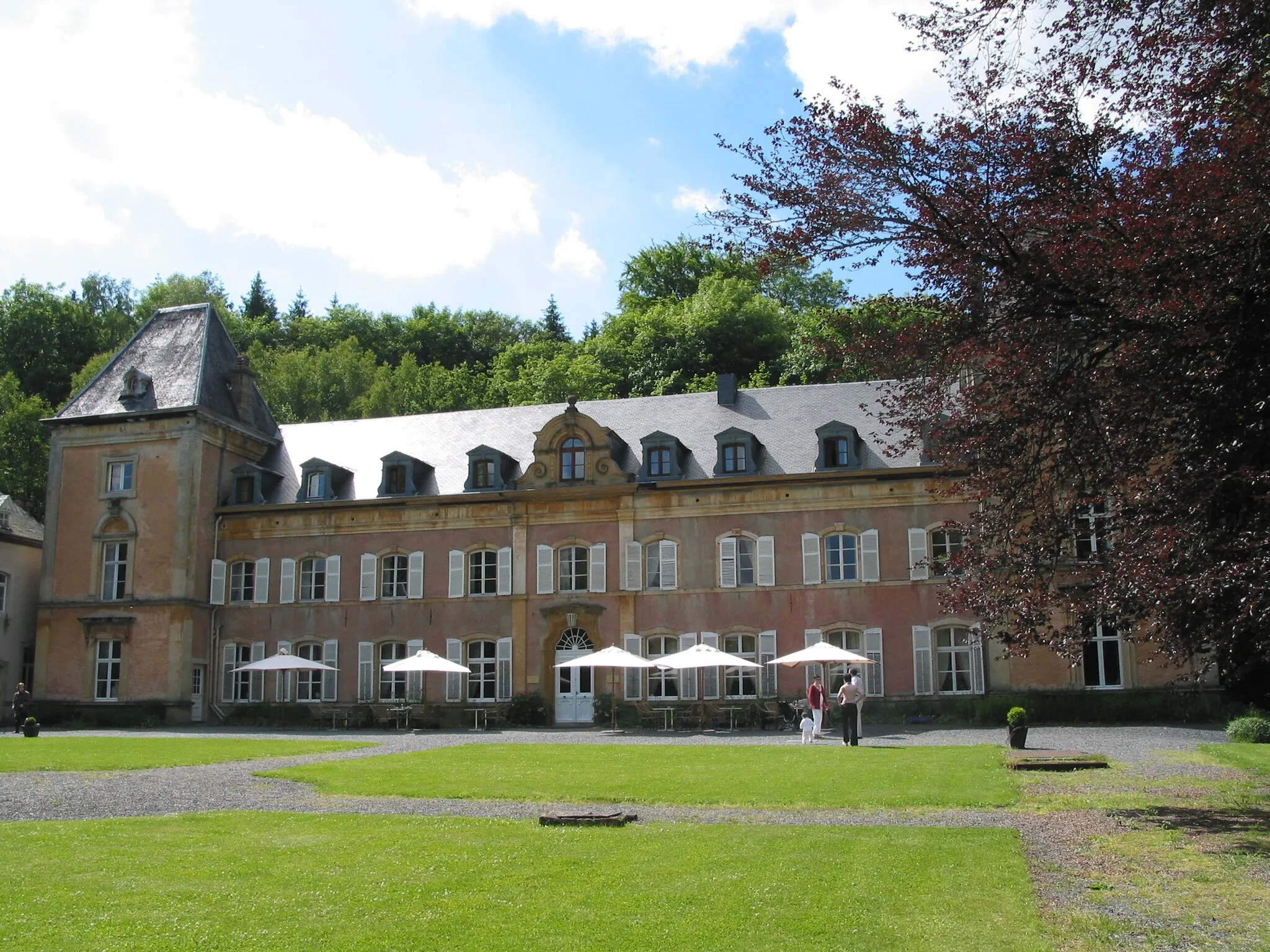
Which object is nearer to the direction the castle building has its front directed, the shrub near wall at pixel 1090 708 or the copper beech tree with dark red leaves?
the copper beech tree with dark red leaves

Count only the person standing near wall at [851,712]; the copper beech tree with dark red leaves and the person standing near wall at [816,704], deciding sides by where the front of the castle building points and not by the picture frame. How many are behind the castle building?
0

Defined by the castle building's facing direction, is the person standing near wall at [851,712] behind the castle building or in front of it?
in front

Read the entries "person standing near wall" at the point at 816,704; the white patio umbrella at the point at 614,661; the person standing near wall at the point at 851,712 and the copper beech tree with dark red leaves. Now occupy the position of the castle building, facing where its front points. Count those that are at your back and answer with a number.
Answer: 0

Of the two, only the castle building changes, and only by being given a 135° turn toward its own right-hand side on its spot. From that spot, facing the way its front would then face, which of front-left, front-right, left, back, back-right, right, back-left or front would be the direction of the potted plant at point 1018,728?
back

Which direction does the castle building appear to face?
toward the camera
